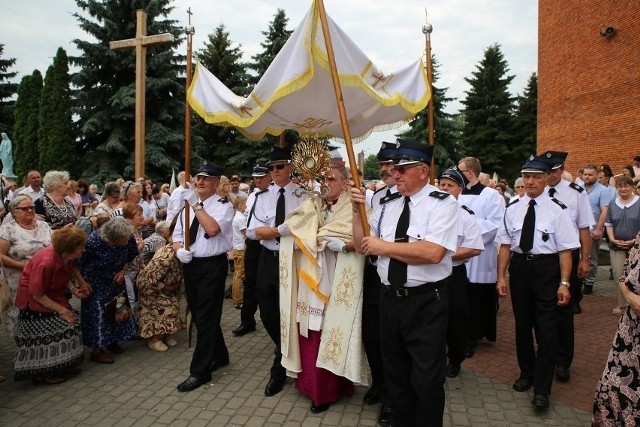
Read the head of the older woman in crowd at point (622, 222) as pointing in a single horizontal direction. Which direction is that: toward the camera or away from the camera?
toward the camera

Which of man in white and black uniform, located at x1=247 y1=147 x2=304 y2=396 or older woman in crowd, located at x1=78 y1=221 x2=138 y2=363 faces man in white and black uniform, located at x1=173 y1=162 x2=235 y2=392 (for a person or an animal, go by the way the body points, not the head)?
the older woman in crowd

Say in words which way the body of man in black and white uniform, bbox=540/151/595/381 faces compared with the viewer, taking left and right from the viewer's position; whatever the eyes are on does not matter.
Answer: facing the viewer and to the left of the viewer

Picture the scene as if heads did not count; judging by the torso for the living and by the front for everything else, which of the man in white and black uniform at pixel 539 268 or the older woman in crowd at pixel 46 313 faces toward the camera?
the man in white and black uniform

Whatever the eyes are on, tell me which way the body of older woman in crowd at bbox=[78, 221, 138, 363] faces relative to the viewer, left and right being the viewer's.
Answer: facing the viewer and to the right of the viewer

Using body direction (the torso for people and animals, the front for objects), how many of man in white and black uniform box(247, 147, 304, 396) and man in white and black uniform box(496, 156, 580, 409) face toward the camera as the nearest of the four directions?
2

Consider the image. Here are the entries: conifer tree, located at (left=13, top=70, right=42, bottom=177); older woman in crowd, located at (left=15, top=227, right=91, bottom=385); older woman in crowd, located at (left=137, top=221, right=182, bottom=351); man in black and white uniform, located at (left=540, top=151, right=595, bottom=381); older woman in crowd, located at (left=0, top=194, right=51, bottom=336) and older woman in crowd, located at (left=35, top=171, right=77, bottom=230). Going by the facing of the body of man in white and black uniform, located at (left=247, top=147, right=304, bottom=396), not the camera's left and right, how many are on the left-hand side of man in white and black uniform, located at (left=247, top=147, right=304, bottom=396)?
1

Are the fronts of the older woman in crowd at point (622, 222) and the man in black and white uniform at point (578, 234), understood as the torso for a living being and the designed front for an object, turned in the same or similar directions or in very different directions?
same or similar directions

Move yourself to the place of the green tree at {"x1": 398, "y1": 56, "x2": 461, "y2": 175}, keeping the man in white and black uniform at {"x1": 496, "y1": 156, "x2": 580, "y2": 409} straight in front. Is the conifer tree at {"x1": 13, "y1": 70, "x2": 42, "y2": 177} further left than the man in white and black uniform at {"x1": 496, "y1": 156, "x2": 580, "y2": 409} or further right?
right

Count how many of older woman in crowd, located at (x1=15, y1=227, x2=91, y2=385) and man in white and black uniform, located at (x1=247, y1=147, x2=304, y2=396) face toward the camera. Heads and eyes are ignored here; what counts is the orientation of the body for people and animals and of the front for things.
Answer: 1

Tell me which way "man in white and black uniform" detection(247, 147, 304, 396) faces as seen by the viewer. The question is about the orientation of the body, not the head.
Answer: toward the camera

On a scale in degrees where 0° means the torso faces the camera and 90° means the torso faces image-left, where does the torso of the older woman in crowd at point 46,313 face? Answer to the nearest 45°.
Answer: approximately 270°

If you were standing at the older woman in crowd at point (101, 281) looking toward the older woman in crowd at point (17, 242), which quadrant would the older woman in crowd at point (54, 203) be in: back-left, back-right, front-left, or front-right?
front-right

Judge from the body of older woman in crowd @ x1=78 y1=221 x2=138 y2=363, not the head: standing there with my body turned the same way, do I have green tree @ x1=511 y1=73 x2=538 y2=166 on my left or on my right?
on my left

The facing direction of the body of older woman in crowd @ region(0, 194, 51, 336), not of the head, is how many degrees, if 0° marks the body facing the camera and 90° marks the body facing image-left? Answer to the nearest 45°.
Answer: approximately 315°
